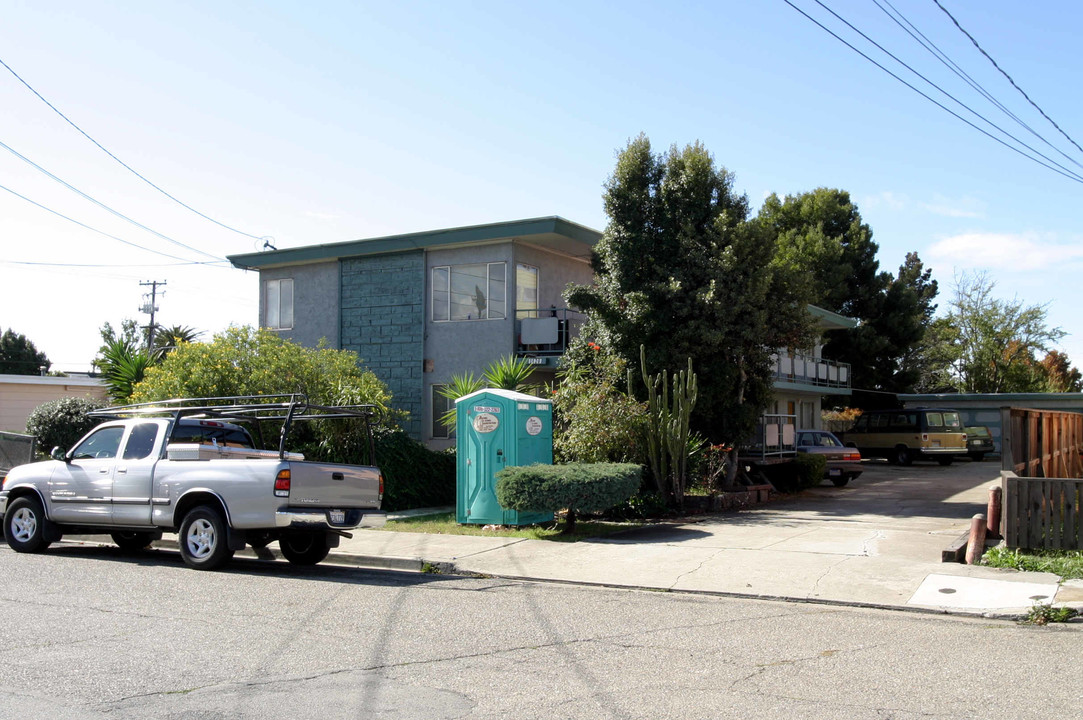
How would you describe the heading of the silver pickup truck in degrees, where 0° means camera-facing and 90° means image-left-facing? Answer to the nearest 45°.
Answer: approximately 135°

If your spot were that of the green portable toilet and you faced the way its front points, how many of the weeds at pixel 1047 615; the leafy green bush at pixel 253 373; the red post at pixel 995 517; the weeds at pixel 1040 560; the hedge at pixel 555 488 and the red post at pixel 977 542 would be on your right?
1

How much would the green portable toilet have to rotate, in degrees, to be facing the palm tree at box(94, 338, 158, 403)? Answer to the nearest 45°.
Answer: approximately 90° to its right

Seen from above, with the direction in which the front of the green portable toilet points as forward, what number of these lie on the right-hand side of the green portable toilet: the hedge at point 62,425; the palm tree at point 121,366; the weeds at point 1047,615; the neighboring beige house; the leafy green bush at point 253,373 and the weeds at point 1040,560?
4

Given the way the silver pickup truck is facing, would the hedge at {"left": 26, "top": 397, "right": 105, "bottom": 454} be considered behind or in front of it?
in front

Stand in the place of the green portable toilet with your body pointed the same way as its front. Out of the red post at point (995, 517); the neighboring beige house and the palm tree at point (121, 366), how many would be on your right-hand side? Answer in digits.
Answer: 2

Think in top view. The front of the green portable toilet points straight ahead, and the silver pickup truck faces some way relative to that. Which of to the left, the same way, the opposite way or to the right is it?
to the right

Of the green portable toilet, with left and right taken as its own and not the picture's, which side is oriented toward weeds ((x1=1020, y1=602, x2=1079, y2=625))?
left

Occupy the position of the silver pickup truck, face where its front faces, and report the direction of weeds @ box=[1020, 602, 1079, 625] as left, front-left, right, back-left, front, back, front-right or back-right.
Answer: back

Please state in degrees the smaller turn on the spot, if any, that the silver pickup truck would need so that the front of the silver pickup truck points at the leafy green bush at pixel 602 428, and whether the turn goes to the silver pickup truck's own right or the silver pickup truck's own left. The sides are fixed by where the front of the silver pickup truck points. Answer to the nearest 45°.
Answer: approximately 90° to the silver pickup truck's own right

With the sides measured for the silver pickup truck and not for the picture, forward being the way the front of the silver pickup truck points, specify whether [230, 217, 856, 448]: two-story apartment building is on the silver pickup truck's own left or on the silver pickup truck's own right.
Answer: on the silver pickup truck's own right

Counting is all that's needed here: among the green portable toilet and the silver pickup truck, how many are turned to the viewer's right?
0

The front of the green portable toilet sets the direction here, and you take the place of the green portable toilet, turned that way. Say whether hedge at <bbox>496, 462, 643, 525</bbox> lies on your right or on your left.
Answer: on your left

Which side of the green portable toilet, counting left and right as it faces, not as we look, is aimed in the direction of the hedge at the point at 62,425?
right

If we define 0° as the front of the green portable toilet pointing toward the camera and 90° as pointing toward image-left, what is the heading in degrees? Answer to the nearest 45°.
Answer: approximately 45°
